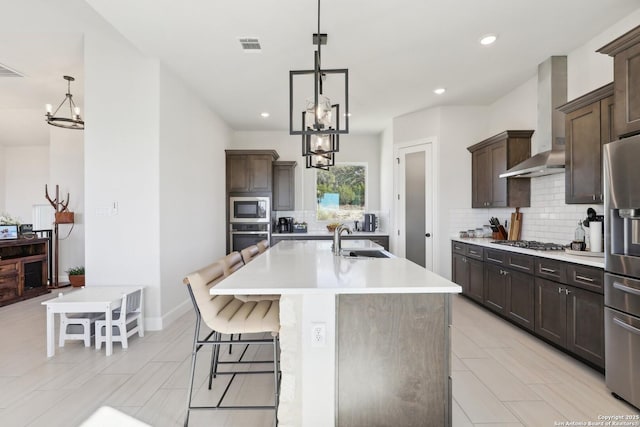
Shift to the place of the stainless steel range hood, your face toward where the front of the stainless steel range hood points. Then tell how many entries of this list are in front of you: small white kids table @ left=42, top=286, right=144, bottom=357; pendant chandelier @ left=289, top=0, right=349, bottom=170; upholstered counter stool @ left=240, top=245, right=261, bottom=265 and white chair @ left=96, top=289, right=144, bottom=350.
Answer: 4

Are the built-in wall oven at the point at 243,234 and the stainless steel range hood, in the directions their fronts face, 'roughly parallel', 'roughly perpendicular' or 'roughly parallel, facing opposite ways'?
roughly perpendicular

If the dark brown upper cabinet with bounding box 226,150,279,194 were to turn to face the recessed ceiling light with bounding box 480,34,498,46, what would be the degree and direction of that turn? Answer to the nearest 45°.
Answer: approximately 45° to its left

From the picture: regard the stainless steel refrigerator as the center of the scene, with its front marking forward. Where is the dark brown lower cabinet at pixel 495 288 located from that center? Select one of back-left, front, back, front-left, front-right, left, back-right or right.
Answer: right

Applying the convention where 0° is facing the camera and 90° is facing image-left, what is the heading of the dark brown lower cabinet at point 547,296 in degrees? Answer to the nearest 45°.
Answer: approximately 45°

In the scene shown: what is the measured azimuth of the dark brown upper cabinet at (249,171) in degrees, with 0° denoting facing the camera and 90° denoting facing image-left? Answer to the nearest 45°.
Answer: approximately 0°

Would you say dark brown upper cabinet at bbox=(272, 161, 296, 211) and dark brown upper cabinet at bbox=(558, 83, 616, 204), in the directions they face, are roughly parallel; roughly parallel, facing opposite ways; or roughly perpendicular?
roughly perpendicular

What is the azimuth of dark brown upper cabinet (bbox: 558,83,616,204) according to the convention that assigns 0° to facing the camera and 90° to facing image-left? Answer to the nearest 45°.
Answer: approximately 45°

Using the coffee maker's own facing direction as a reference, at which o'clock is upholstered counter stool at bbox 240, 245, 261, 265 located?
The upholstered counter stool is roughly at 12 o'clock from the coffee maker.
